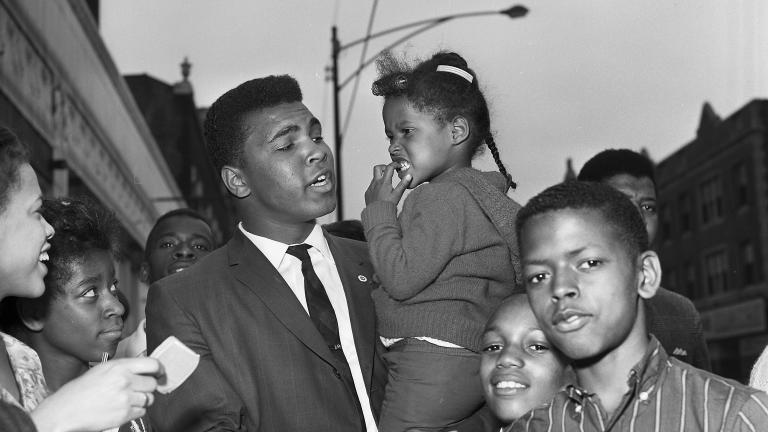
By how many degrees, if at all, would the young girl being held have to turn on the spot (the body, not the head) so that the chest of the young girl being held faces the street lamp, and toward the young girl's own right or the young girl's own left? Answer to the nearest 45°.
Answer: approximately 90° to the young girl's own right

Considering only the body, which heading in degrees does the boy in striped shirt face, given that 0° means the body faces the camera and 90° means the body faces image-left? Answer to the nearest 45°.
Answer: approximately 45°

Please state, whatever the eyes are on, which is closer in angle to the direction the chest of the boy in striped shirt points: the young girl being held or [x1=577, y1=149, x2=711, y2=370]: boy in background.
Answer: the young girl being held

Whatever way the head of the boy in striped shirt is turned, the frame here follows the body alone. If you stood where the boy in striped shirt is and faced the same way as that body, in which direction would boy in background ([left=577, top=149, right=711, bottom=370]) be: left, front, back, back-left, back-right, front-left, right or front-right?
back-right

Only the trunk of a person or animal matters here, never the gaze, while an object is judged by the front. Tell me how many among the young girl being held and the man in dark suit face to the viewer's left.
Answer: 1

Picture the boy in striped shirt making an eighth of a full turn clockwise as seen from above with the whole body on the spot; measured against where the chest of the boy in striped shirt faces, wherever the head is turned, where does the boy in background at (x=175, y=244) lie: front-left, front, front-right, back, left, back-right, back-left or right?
front-right

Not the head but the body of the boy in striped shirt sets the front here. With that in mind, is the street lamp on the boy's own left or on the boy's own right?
on the boy's own right

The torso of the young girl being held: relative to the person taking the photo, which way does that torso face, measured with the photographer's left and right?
facing to the left of the viewer

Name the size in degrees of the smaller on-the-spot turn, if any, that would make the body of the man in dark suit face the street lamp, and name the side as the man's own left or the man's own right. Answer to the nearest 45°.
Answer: approximately 135° to the man's own left

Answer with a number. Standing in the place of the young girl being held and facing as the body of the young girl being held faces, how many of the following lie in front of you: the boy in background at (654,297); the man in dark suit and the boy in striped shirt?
1
